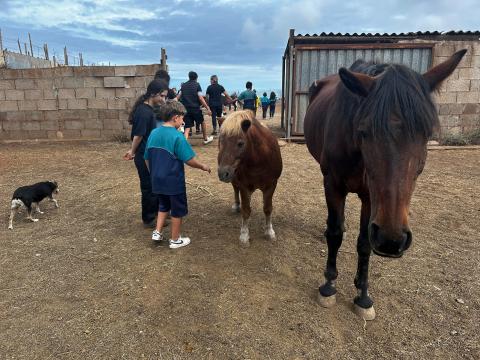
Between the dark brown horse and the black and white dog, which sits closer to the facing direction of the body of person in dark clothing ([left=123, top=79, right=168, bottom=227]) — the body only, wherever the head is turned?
the dark brown horse

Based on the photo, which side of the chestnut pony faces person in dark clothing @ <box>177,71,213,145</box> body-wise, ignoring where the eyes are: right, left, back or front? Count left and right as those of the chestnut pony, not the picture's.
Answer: back

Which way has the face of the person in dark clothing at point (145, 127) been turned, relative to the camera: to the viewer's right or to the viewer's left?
to the viewer's right

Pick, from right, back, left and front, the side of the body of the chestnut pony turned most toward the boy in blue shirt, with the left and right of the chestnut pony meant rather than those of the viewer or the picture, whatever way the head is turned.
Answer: right

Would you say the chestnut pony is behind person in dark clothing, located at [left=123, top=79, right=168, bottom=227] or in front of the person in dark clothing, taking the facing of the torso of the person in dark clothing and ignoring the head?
in front

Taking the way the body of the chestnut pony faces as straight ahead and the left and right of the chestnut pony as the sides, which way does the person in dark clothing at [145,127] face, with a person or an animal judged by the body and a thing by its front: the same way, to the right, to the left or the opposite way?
to the left

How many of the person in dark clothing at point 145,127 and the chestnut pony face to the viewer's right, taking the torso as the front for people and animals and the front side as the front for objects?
1

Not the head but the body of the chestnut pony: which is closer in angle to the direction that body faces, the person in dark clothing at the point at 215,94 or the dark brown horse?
the dark brown horse

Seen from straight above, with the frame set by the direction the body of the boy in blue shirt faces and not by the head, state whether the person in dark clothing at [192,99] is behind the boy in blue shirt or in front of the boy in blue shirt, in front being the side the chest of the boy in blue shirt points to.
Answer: in front

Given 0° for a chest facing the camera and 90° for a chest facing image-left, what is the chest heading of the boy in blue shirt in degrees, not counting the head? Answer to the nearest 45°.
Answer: approximately 225°

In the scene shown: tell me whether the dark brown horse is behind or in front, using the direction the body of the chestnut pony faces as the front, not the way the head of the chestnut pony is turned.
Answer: in front

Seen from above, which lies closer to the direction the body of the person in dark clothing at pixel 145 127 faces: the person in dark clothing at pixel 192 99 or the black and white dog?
the person in dark clothing

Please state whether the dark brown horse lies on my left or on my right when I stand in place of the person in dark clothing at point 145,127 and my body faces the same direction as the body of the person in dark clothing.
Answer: on my right

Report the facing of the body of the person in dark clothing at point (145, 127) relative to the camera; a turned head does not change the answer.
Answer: to the viewer's right

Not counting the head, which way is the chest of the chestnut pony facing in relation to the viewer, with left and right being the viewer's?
facing the viewer

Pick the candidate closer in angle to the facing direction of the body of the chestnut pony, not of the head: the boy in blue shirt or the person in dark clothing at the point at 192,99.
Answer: the boy in blue shirt

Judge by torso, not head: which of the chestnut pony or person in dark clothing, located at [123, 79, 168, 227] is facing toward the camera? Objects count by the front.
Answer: the chestnut pony

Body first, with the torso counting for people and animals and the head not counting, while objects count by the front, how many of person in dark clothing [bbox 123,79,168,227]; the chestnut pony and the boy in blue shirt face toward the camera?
1
